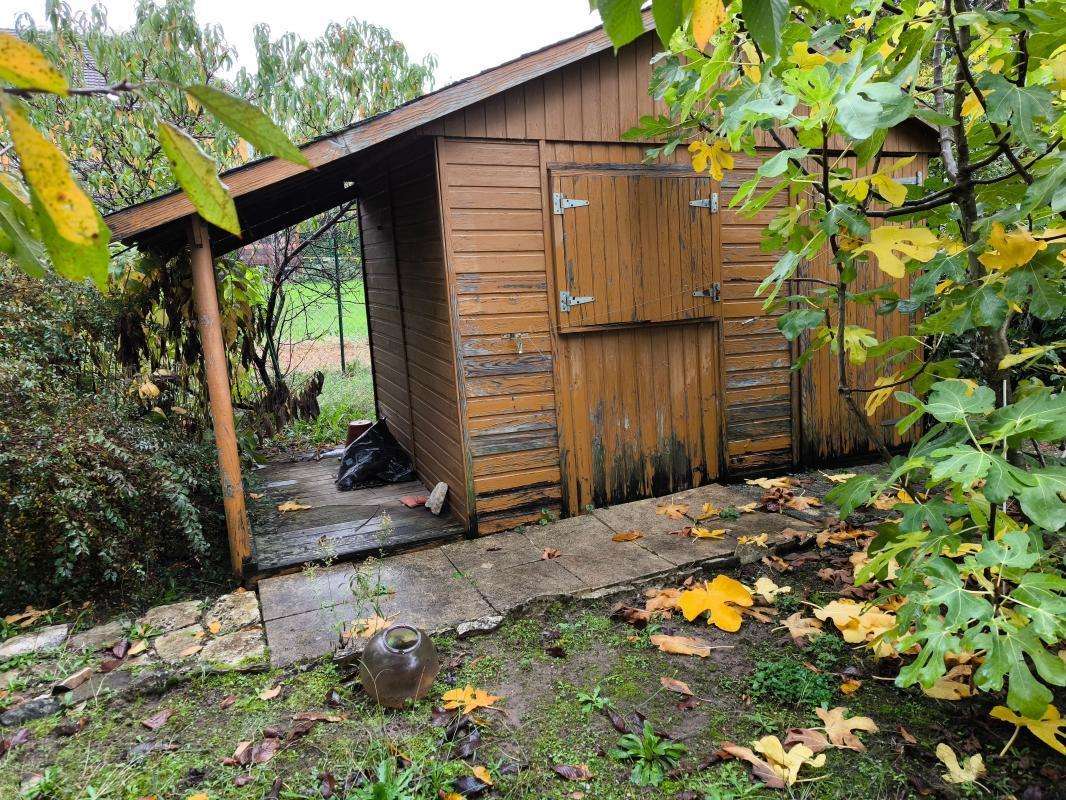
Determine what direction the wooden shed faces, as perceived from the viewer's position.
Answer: facing the viewer

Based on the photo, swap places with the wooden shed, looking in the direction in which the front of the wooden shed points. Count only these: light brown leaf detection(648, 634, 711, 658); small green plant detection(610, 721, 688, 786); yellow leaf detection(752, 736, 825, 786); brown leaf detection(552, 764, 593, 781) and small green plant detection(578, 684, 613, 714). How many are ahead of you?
5

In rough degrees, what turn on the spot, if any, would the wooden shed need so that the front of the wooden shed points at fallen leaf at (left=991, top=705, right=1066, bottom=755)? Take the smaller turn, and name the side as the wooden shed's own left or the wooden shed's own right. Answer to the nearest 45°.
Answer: approximately 45° to the wooden shed's own left

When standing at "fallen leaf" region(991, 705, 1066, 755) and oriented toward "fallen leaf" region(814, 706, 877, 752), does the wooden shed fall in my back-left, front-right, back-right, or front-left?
front-right

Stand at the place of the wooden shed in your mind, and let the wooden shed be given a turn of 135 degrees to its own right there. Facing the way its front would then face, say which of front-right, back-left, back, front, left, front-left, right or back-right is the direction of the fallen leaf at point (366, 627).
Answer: left

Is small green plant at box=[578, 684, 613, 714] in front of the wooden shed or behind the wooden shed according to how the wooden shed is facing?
in front

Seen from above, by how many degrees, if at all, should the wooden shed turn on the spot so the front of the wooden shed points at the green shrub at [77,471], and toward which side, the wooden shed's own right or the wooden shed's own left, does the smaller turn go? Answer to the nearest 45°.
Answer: approximately 90° to the wooden shed's own right

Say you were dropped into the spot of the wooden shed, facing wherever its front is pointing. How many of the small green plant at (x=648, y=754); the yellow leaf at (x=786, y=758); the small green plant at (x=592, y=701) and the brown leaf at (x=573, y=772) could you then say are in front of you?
4

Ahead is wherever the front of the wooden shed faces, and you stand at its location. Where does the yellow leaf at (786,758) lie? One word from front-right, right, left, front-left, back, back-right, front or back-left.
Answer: front

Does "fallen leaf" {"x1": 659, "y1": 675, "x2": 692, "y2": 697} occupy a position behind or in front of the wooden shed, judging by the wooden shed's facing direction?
in front

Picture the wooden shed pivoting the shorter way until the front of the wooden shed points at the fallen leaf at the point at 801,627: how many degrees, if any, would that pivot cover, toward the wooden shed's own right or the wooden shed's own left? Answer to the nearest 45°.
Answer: approximately 45° to the wooden shed's own left

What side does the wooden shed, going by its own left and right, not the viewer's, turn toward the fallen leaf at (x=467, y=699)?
front

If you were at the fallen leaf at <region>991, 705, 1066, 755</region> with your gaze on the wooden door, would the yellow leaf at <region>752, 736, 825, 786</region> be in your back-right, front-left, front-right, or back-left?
front-left

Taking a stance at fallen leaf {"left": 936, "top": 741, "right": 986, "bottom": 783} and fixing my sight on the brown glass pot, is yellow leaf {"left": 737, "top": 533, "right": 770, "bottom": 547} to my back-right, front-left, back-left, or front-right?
front-right

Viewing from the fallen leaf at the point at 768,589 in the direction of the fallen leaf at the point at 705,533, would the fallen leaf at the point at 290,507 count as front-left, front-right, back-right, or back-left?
front-left

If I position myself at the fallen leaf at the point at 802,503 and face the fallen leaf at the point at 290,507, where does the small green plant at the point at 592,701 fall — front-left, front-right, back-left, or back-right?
front-left

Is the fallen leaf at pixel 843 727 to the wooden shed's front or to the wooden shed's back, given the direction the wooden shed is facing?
to the front

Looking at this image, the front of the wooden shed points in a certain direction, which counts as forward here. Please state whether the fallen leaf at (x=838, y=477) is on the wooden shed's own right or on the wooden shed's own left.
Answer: on the wooden shed's own left
